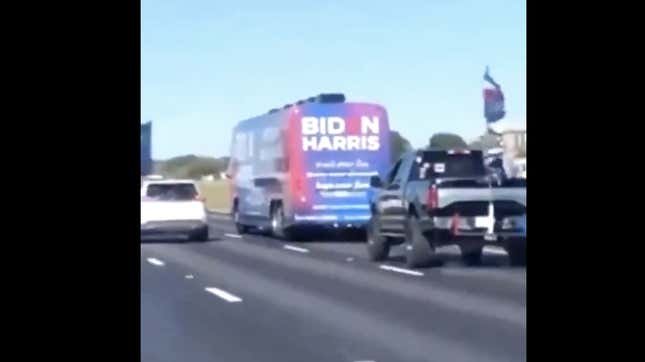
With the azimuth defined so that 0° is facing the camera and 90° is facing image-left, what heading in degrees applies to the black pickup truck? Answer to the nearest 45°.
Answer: approximately 180°

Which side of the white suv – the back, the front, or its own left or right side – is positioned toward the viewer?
back

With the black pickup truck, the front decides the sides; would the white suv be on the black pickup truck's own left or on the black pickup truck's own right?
on the black pickup truck's own left

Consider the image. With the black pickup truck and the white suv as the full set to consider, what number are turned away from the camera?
2

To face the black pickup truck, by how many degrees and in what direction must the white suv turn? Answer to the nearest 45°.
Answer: approximately 135° to its right
